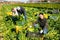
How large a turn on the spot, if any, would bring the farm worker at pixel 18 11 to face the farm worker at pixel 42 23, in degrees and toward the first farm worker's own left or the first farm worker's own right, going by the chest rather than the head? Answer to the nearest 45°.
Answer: approximately 135° to the first farm worker's own left

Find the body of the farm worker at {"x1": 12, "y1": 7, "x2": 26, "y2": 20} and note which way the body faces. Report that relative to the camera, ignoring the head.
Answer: to the viewer's left

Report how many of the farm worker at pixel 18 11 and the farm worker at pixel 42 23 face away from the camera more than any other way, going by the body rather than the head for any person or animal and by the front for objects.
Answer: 0

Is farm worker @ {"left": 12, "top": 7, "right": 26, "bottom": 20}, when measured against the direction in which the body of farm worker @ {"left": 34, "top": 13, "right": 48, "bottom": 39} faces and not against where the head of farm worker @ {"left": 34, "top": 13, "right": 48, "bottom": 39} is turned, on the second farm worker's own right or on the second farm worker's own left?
on the second farm worker's own right

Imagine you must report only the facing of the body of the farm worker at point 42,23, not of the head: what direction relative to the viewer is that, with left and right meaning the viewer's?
facing the viewer and to the left of the viewer
